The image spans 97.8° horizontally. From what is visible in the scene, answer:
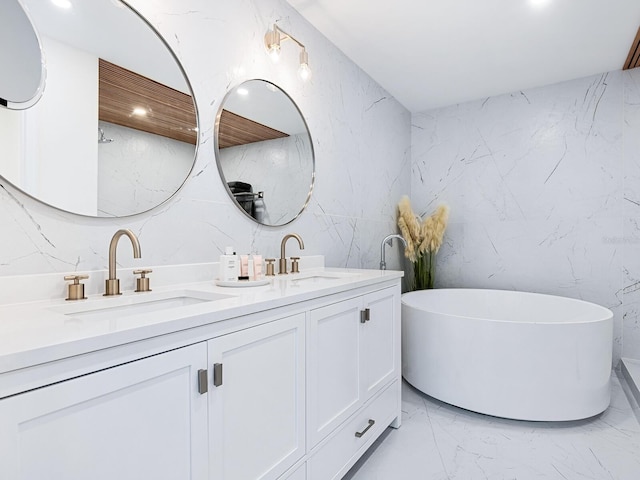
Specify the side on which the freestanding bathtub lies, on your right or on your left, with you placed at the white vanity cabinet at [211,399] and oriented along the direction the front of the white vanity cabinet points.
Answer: on your left

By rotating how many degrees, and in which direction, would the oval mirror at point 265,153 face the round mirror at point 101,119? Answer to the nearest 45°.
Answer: approximately 90° to its right

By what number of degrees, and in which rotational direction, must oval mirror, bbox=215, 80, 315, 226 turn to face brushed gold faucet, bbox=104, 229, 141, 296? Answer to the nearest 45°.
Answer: approximately 90° to its right

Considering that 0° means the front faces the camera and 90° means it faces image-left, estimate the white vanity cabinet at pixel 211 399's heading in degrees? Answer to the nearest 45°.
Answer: approximately 315°

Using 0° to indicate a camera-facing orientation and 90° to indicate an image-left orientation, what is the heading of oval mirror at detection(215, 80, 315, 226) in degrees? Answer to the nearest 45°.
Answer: approximately 315°
